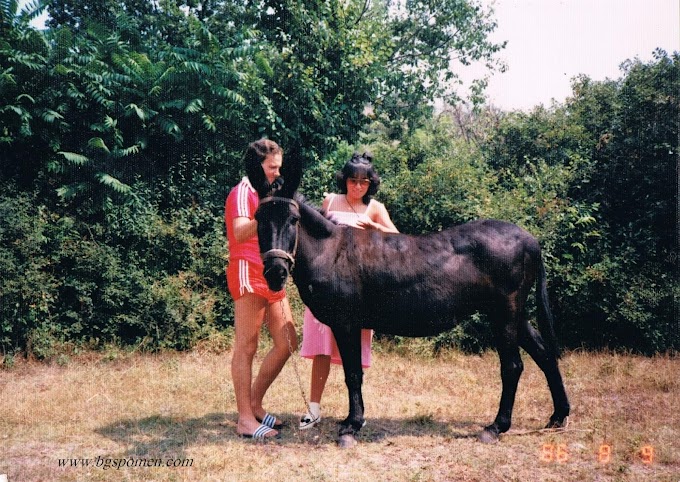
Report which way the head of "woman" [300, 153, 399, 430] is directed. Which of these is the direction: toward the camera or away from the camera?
toward the camera

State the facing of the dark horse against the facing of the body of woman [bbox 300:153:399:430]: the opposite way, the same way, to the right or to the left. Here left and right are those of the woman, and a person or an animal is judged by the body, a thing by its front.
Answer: to the right

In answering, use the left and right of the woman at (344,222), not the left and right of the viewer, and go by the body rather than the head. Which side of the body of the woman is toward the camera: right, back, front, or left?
front

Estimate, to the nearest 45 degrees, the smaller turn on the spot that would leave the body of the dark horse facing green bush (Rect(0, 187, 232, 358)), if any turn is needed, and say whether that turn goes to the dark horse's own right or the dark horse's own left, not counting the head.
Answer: approximately 45° to the dark horse's own right

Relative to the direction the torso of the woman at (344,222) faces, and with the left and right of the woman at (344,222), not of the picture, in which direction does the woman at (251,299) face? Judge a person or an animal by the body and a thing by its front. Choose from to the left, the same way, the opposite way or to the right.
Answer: to the left

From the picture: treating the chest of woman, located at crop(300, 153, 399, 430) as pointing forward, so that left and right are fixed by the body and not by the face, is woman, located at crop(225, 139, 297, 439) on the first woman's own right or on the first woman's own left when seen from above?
on the first woman's own right

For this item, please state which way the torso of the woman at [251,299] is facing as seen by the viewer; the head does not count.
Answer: to the viewer's right

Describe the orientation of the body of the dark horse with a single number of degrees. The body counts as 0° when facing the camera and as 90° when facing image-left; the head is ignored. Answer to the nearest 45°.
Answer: approximately 90°

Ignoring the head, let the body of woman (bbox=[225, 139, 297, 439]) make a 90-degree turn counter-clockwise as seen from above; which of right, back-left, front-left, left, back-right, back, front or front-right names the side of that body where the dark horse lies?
right

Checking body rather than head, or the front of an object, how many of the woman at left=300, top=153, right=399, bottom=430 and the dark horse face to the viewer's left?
1
